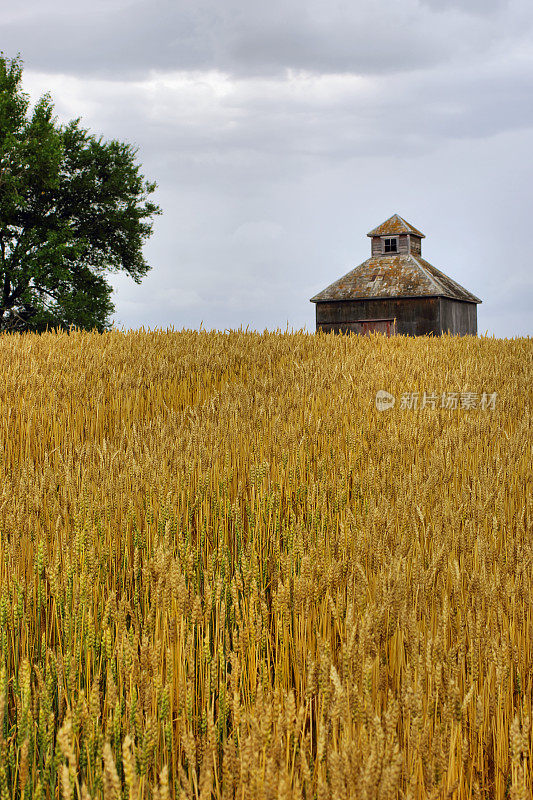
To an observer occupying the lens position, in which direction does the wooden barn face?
facing the viewer
